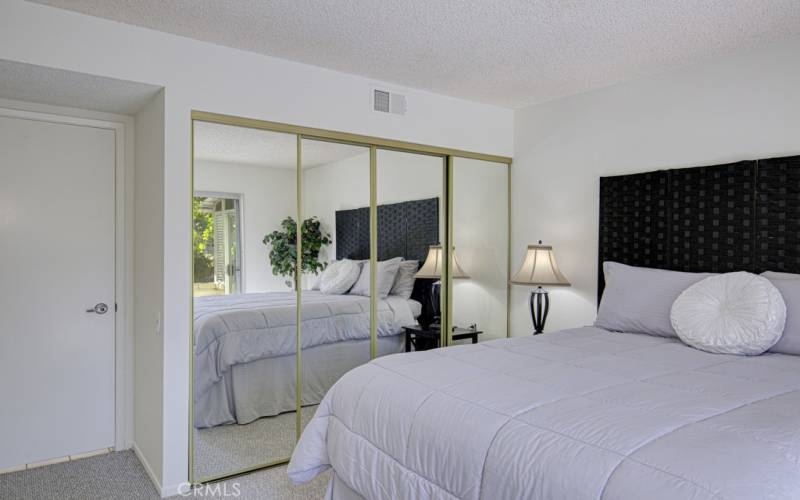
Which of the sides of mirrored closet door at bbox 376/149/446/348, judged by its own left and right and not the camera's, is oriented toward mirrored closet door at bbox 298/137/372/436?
right

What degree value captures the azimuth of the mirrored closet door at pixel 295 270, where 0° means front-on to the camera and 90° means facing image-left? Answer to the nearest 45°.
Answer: approximately 315°

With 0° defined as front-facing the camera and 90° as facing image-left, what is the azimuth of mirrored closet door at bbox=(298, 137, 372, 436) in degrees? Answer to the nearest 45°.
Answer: approximately 315°

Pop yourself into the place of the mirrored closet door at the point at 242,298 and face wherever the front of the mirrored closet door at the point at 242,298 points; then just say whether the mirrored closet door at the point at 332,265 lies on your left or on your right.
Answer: on your left

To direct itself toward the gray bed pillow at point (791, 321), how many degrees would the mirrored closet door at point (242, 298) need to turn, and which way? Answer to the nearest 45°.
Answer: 0° — it already faces it

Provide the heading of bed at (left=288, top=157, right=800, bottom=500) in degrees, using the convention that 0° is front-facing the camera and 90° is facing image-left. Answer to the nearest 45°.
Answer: approximately 45°

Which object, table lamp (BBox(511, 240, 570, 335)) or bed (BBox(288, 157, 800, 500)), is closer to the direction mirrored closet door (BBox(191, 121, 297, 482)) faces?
the bed
